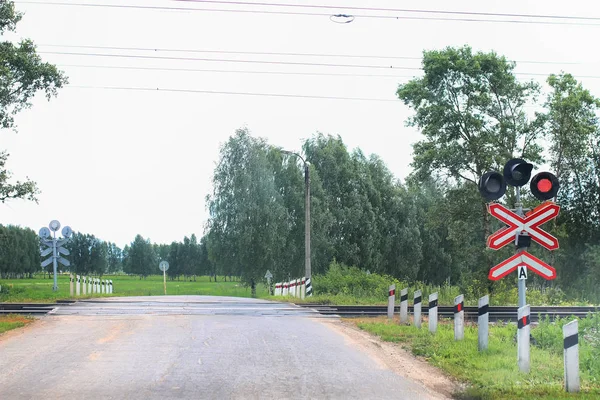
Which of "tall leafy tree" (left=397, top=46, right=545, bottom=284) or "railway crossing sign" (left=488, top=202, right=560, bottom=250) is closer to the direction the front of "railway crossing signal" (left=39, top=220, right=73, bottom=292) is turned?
the tall leafy tree

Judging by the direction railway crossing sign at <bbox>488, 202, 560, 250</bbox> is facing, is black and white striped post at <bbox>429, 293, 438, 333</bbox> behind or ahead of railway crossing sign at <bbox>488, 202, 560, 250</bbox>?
behind

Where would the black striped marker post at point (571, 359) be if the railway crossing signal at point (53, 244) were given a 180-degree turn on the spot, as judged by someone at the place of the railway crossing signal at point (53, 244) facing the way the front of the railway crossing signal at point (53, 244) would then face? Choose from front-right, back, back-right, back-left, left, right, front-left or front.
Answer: front

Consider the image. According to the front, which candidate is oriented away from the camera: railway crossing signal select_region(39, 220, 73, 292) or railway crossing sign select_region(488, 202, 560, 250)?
railway crossing signal select_region(39, 220, 73, 292)

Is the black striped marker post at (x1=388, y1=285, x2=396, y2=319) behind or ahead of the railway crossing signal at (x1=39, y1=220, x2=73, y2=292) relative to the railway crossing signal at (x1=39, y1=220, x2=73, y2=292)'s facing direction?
behind

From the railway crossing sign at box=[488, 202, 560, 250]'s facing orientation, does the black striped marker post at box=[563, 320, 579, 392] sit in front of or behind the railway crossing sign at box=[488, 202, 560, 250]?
in front

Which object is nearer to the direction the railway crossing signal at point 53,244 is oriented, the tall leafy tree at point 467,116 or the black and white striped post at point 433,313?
the tall leafy tree

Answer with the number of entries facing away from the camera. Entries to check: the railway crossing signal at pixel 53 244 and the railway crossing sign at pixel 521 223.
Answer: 1

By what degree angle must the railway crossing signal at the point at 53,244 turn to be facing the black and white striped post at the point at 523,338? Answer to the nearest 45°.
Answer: approximately 180°

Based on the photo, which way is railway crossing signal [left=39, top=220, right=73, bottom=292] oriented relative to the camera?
away from the camera

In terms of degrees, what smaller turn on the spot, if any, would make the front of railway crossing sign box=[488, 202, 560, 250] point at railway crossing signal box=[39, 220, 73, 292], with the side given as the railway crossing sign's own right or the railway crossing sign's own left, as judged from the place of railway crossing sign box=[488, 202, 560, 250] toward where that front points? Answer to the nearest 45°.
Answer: approximately 135° to the railway crossing sign's own right

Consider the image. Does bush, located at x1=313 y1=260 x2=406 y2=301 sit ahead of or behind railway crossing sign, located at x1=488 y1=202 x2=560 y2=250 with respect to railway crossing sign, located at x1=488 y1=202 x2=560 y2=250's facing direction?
behind
